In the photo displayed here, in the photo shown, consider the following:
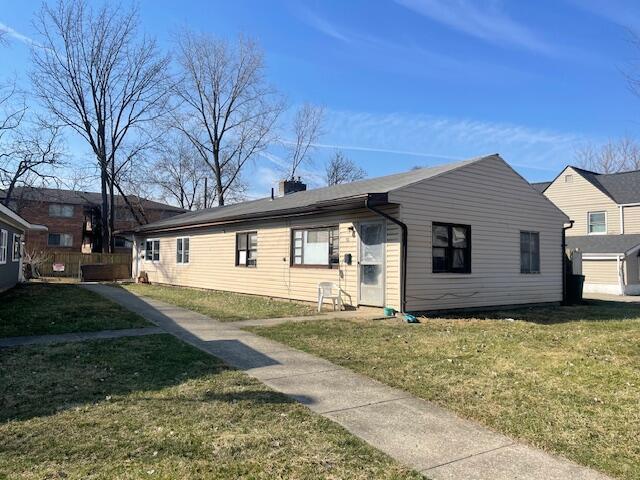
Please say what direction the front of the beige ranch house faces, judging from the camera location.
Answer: facing the viewer and to the left of the viewer

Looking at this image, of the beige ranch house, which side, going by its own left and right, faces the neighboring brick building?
right

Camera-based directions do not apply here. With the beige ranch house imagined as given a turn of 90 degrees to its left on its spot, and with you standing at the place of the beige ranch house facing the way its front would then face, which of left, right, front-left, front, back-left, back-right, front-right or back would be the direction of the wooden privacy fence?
back

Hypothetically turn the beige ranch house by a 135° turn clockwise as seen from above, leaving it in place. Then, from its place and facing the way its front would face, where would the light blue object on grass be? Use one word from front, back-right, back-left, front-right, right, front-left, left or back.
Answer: back
